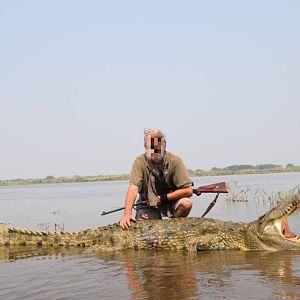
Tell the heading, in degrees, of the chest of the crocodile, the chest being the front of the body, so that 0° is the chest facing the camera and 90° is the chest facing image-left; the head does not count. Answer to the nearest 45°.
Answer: approximately 270°
